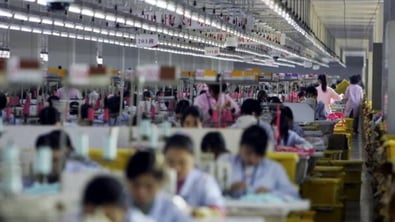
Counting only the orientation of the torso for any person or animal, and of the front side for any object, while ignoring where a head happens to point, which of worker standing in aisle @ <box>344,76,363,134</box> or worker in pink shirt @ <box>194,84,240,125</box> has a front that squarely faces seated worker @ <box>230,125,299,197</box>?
the worker in pink shirt

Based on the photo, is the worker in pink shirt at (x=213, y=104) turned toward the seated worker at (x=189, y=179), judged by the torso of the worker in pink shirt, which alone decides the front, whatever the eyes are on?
yes

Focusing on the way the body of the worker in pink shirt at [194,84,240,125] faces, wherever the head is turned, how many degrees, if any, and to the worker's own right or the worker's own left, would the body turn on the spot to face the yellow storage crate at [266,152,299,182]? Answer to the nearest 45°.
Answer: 0° — they already face it

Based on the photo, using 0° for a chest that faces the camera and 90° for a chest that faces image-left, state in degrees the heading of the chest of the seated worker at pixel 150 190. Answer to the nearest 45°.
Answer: approximately 45°

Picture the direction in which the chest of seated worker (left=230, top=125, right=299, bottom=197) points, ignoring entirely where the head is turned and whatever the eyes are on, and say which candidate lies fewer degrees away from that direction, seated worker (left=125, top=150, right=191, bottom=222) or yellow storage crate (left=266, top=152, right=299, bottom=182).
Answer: the seated worker

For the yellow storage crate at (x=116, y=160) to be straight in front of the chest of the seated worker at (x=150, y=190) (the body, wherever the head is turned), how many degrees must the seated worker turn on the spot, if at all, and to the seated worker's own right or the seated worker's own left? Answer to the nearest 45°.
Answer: approximately 135° to the seated worker's own right
